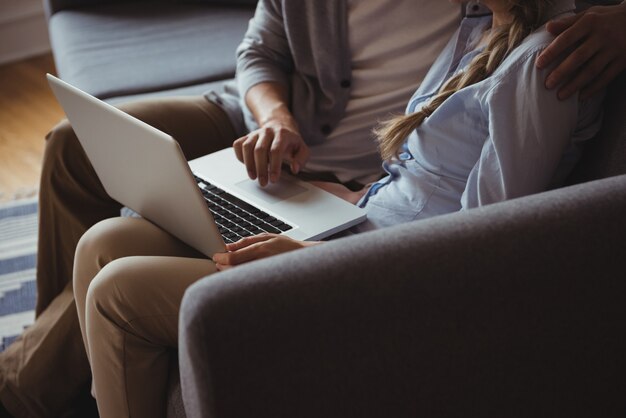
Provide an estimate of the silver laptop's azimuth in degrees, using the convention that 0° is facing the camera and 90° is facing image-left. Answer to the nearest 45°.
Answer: approximately 225°

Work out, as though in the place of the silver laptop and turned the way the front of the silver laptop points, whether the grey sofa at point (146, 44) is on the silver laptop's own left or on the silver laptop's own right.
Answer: on the silver laptop's own left

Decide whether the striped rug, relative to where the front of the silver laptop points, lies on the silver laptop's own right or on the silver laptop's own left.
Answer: on the silver laptop's own left
